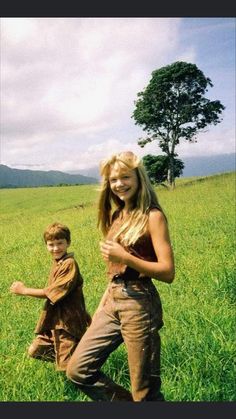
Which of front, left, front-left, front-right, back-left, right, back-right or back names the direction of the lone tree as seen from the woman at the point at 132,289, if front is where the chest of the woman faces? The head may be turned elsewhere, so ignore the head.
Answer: back-right

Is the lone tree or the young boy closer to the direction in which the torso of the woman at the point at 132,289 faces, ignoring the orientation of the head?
the young boy

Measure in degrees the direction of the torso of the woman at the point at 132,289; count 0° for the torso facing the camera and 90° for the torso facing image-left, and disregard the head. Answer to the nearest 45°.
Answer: approximately 45°

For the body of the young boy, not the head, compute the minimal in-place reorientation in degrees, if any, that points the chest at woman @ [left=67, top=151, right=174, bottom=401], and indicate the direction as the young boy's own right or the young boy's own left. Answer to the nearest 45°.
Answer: approximately 135° to the young boy's own left
